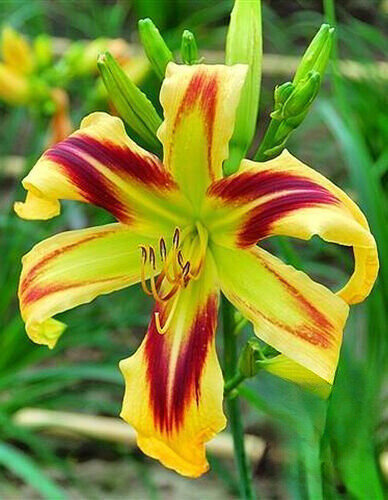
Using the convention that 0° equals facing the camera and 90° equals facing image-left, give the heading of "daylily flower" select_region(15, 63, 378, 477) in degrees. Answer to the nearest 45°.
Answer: approximately 0°

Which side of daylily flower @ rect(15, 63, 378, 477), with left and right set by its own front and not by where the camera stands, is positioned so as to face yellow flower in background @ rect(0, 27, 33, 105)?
back
